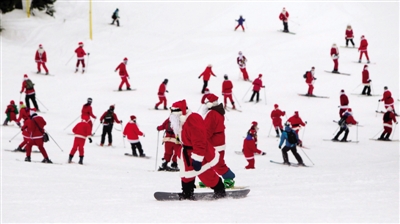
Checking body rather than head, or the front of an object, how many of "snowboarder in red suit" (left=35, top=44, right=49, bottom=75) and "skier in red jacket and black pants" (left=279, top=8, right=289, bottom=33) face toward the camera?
2

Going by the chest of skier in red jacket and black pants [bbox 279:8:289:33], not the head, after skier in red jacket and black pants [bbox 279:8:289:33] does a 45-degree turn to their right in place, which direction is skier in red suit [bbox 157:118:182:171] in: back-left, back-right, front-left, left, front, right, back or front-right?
front-left

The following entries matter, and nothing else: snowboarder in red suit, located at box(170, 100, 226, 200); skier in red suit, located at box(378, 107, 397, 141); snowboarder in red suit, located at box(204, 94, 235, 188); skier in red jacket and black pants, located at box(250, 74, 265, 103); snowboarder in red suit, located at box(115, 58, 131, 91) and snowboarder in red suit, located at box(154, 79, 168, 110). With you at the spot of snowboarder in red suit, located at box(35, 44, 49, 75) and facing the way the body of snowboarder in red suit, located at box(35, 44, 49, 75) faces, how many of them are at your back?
0

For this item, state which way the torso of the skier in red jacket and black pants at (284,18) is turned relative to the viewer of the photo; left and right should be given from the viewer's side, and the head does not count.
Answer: facing the viewer

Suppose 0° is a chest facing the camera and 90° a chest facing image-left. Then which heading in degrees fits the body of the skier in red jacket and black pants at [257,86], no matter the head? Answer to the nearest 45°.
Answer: approximately 315°

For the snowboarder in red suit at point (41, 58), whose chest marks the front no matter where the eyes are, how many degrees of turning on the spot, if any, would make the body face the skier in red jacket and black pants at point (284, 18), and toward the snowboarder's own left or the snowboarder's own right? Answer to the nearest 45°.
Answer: approximately 90° to the snowboarder's own left

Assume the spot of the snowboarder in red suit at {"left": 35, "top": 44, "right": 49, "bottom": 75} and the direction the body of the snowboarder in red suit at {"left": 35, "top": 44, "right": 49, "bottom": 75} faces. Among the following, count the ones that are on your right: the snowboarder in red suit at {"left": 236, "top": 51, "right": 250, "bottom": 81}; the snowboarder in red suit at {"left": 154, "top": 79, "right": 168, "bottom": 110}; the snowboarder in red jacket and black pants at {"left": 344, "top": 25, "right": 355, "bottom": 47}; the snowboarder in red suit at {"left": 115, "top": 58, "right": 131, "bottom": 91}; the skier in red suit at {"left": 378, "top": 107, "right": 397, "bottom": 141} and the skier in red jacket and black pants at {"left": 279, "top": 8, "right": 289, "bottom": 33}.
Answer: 0

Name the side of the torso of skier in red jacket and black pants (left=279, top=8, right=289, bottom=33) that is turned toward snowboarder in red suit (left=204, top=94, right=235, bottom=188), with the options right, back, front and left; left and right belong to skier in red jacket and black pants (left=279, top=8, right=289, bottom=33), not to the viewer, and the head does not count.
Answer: front

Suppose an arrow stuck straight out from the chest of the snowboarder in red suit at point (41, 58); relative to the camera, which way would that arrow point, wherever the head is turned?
toward the camera

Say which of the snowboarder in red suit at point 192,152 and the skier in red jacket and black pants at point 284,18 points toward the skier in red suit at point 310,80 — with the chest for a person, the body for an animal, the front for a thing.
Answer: the skier in red jacket and black pants at point 284,18

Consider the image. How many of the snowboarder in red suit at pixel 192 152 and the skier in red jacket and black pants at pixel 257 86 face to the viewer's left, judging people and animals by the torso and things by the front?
1

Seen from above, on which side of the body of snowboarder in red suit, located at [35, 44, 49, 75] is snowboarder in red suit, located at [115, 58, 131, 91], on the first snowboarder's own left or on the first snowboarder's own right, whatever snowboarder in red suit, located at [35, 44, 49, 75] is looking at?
on the first snowboarder's own left

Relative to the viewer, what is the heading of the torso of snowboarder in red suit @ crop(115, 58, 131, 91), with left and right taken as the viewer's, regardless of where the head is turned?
facing the viewer and to the right of the viewer
